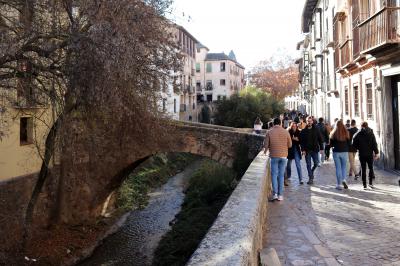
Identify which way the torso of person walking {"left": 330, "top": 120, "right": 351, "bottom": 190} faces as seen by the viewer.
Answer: away from the camera

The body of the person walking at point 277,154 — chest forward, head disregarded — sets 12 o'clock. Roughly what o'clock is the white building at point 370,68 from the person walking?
The white building is roughly at 1 o'clock from the person walking.

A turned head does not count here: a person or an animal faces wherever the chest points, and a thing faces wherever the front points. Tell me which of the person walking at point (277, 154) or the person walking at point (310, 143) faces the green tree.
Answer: the person walking at point (277, 154)

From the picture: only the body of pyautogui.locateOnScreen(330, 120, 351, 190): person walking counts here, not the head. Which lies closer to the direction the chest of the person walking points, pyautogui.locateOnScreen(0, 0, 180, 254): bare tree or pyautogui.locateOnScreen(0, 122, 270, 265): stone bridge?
the stone bridge

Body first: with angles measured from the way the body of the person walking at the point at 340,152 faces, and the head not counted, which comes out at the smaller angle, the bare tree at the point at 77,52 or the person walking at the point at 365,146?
the person walking

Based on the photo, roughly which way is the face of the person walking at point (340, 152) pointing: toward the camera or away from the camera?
away from the camera

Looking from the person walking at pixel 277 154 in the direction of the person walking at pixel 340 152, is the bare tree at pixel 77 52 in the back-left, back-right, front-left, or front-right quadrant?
back-left

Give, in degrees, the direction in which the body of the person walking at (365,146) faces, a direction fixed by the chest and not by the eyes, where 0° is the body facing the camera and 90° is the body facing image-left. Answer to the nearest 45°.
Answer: approximately 180°

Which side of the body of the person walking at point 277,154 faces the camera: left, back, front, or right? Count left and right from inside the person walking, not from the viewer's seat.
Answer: back

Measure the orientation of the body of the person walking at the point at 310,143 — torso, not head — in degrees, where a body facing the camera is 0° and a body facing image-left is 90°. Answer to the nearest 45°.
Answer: approximately 0°
